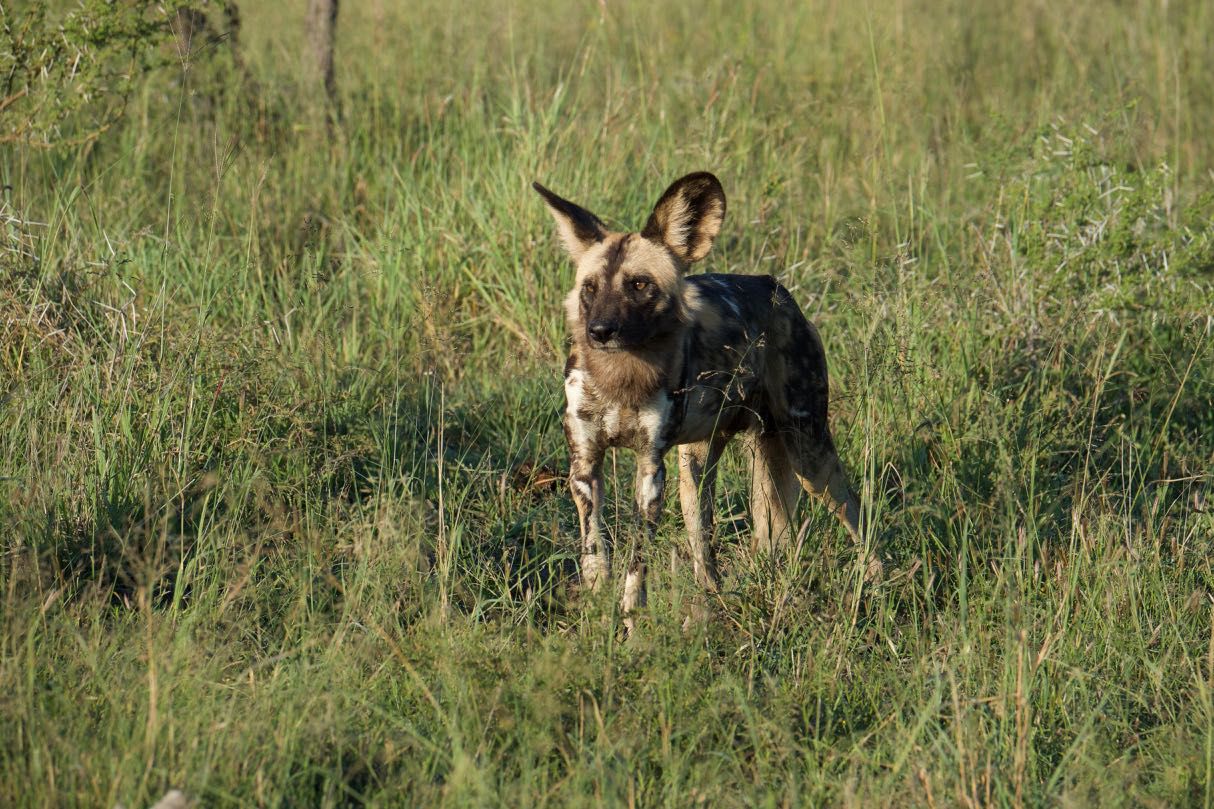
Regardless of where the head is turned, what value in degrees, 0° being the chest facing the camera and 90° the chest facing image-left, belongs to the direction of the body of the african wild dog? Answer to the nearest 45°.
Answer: approximately 45°
